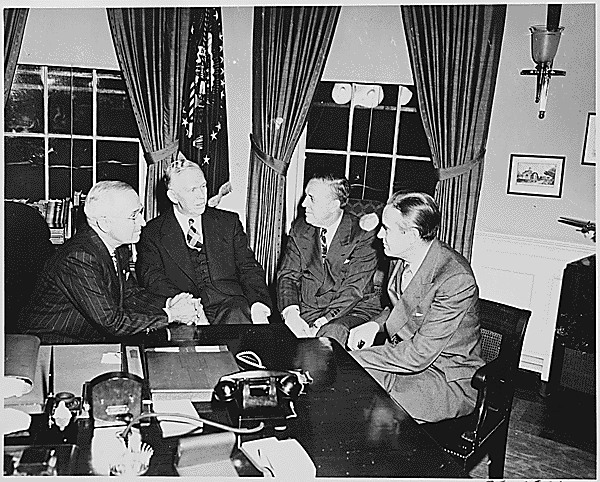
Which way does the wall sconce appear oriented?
toward the camera

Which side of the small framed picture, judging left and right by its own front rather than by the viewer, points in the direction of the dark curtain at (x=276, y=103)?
right

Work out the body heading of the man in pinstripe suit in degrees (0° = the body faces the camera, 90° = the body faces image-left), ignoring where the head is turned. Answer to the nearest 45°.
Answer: approximately 270°

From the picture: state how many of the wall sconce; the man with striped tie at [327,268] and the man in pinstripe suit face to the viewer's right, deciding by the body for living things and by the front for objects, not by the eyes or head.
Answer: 1

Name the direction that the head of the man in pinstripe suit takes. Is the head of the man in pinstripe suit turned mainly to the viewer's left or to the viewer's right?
to the viewer's right

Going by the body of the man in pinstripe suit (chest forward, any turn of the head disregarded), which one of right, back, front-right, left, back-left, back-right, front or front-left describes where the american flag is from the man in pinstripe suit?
front-left

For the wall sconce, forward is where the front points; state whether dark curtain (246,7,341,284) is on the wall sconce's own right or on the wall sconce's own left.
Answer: on the wall sconce's own right

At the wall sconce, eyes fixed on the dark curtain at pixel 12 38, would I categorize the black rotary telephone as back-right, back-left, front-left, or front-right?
front-left

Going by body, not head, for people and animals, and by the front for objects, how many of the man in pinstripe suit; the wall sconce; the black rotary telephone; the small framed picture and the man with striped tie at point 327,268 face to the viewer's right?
1
